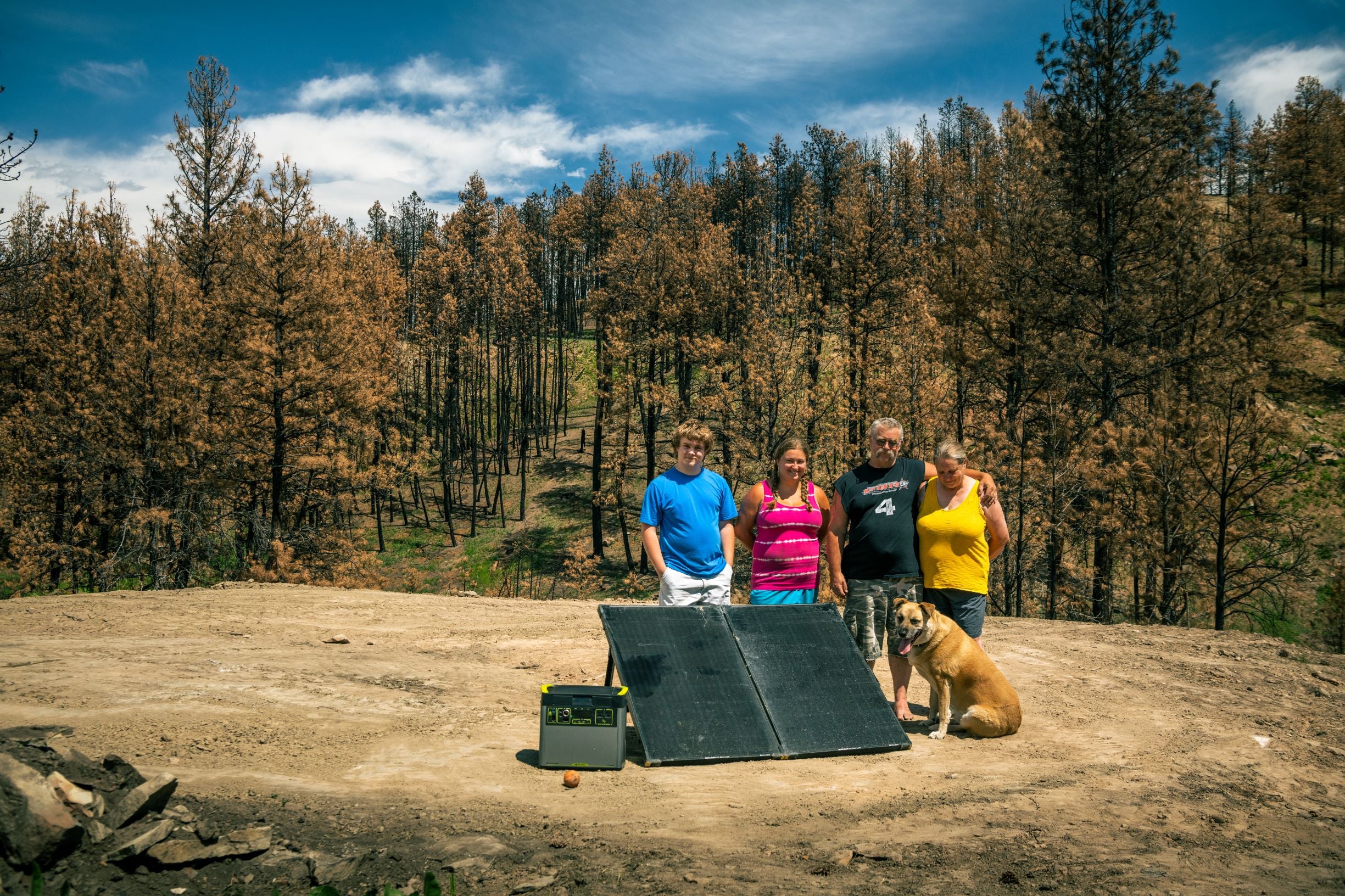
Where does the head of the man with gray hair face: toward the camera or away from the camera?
toward the camera

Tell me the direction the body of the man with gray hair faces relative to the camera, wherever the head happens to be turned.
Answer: toward the camera

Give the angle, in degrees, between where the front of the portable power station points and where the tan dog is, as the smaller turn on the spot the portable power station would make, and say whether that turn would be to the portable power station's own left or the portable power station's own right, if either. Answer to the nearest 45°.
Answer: approximately 90° to the portable power station's own left

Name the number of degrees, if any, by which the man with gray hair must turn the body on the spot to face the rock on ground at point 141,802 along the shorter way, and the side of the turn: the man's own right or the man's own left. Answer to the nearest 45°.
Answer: approximately 45° to the man's own right

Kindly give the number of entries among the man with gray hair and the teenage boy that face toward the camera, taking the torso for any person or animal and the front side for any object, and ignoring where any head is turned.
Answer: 2

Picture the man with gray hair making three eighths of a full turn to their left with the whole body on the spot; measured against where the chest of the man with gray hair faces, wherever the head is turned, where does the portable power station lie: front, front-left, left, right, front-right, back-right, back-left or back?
back

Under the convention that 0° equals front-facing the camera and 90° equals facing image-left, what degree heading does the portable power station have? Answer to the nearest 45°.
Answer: approximately 0°

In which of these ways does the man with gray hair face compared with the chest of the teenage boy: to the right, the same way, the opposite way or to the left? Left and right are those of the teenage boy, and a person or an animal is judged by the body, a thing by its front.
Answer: the same way

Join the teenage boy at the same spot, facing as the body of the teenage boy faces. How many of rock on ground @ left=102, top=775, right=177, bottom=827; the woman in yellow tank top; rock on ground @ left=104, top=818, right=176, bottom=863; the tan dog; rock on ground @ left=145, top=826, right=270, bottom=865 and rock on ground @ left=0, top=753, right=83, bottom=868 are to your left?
2

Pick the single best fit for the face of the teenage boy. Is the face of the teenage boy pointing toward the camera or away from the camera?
toward the camera

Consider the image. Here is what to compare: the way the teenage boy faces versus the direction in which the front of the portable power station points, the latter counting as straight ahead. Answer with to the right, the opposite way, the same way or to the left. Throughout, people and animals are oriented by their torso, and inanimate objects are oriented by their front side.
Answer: the same way

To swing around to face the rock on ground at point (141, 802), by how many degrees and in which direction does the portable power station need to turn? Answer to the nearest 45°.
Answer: approximately 45° to its right

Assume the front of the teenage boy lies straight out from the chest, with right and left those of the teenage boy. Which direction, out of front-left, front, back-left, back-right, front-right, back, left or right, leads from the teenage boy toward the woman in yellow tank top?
left

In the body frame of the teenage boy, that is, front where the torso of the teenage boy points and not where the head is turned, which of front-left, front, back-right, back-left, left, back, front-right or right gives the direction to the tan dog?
left

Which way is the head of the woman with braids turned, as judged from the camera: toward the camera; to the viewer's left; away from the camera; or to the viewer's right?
toward the camera

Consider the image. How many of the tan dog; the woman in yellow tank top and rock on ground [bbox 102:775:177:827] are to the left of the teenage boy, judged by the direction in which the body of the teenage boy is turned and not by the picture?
2
